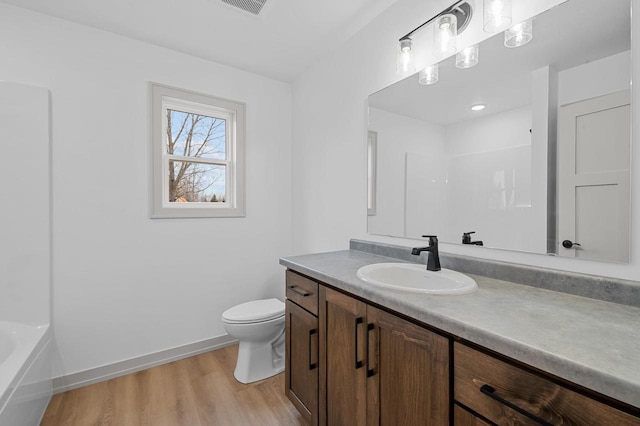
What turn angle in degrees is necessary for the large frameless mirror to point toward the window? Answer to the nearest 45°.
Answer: approximately 45° to its right

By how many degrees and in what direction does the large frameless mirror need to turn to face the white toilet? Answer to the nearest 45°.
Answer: approximately 45° to its right

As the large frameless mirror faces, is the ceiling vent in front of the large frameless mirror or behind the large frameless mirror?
in front

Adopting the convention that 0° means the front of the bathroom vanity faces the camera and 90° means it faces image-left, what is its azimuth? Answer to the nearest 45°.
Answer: approximately 45°

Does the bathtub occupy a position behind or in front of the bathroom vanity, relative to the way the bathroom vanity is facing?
in front

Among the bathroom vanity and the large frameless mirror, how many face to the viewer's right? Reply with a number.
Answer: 0
